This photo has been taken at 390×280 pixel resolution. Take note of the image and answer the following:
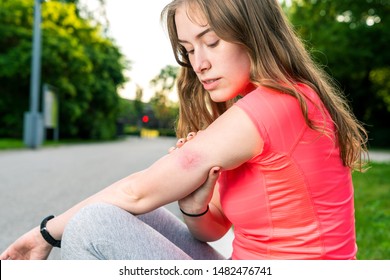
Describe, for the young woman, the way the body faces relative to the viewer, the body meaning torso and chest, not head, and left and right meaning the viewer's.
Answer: facing to the left of the viewer

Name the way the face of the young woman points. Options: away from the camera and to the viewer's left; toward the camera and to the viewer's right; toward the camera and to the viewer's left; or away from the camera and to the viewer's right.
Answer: toward the camera and to the viewer's left

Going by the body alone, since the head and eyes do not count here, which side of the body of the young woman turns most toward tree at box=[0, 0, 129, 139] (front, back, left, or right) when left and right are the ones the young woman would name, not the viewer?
right
